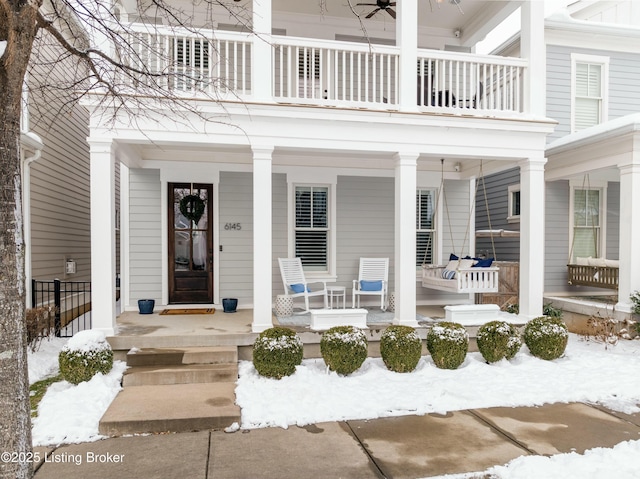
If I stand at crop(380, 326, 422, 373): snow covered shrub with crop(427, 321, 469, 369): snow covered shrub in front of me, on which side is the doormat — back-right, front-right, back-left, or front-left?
back-left

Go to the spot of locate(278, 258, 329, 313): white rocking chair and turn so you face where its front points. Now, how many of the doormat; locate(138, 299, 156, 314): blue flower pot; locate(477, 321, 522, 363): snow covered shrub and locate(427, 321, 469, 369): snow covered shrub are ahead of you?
2

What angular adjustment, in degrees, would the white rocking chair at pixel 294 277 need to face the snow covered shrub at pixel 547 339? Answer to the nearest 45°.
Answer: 0° — it already faces it

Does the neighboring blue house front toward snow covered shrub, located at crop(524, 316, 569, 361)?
yes

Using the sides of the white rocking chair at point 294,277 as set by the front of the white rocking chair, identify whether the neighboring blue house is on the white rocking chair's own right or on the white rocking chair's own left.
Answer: on the white rocking chair's own left

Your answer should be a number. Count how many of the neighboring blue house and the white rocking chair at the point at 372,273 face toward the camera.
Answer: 2

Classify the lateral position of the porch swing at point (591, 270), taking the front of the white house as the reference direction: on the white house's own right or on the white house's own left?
on the white house's own left

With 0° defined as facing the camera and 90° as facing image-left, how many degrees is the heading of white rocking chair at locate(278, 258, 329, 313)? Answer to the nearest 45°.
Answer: approximately 315°

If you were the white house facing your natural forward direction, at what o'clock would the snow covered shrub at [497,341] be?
The snow covered shrub is roughly at 10 o'clock from the white house.

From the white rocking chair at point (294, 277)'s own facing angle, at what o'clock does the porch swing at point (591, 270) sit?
The porch swing is roughly at 10 o'clock from the white rocking chair.

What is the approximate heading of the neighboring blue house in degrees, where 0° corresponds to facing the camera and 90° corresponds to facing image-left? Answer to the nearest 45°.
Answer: approximately 0°

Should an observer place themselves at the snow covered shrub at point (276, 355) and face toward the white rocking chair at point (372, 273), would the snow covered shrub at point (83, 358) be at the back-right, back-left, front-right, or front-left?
back-left
